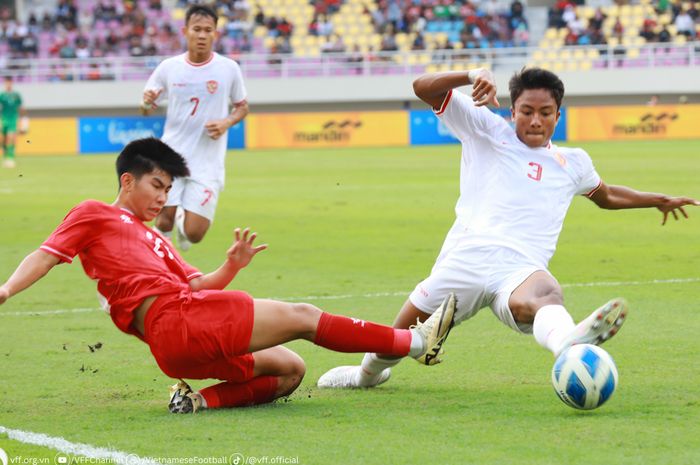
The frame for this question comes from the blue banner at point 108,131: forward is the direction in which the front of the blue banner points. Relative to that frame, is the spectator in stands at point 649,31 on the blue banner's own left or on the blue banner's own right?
on the blue banner's own left

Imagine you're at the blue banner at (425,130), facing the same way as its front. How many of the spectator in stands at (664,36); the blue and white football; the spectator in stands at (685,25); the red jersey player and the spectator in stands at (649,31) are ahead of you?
2

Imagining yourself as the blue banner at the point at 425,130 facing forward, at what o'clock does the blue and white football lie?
The blue and white football is roughly at 12 o'clock from the blue banner.

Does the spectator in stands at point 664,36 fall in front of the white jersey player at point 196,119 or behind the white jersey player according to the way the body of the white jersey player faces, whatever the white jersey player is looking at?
behind

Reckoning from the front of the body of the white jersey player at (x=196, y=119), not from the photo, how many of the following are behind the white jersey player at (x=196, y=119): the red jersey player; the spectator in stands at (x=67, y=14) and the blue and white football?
1

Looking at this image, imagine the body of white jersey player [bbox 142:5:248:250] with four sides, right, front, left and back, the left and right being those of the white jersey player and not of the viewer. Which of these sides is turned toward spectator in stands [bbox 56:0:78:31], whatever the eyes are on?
back

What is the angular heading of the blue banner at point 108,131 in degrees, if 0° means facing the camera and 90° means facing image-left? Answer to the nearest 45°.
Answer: approximately 0°

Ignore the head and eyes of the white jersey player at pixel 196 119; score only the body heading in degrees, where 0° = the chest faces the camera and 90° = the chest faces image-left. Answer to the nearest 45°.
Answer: approximately 0°

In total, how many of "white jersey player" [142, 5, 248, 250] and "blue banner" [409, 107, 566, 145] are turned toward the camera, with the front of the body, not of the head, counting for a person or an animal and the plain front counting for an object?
2

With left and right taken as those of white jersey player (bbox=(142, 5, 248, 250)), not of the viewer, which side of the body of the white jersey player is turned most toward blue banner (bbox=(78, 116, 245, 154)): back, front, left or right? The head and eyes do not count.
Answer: back

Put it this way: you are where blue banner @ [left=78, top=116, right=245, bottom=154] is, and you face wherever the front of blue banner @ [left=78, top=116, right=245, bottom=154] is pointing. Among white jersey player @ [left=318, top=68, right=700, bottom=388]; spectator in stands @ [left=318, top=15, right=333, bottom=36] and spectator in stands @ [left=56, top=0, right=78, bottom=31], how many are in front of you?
1
